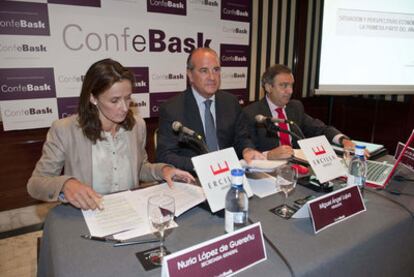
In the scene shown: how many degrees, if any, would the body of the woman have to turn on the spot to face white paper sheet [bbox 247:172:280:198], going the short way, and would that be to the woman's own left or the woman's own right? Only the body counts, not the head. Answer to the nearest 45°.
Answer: approximately 45° to the woman's own left

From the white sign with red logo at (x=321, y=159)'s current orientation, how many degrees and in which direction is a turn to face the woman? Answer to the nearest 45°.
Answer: approximately 135° to its right

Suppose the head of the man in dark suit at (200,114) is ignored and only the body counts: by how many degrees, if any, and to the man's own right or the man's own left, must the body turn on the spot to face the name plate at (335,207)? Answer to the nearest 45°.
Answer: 0° — they already face it

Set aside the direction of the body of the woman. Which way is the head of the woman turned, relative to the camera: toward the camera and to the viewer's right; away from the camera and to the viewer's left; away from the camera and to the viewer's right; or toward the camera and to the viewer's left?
toward the camera and to the viewer's right

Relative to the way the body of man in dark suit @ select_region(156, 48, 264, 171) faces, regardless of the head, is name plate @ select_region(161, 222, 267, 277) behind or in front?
in front

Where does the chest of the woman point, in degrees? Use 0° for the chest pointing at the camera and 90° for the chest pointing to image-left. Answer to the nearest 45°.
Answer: approximately 315°

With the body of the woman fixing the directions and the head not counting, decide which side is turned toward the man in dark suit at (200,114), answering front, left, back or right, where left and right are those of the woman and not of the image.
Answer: left

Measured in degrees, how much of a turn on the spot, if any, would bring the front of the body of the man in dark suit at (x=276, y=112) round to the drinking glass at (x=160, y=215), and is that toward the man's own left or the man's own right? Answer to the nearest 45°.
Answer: approximately 45° to the man's own right

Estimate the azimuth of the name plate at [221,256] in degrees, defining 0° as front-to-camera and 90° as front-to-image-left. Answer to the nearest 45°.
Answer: approximately 315°
